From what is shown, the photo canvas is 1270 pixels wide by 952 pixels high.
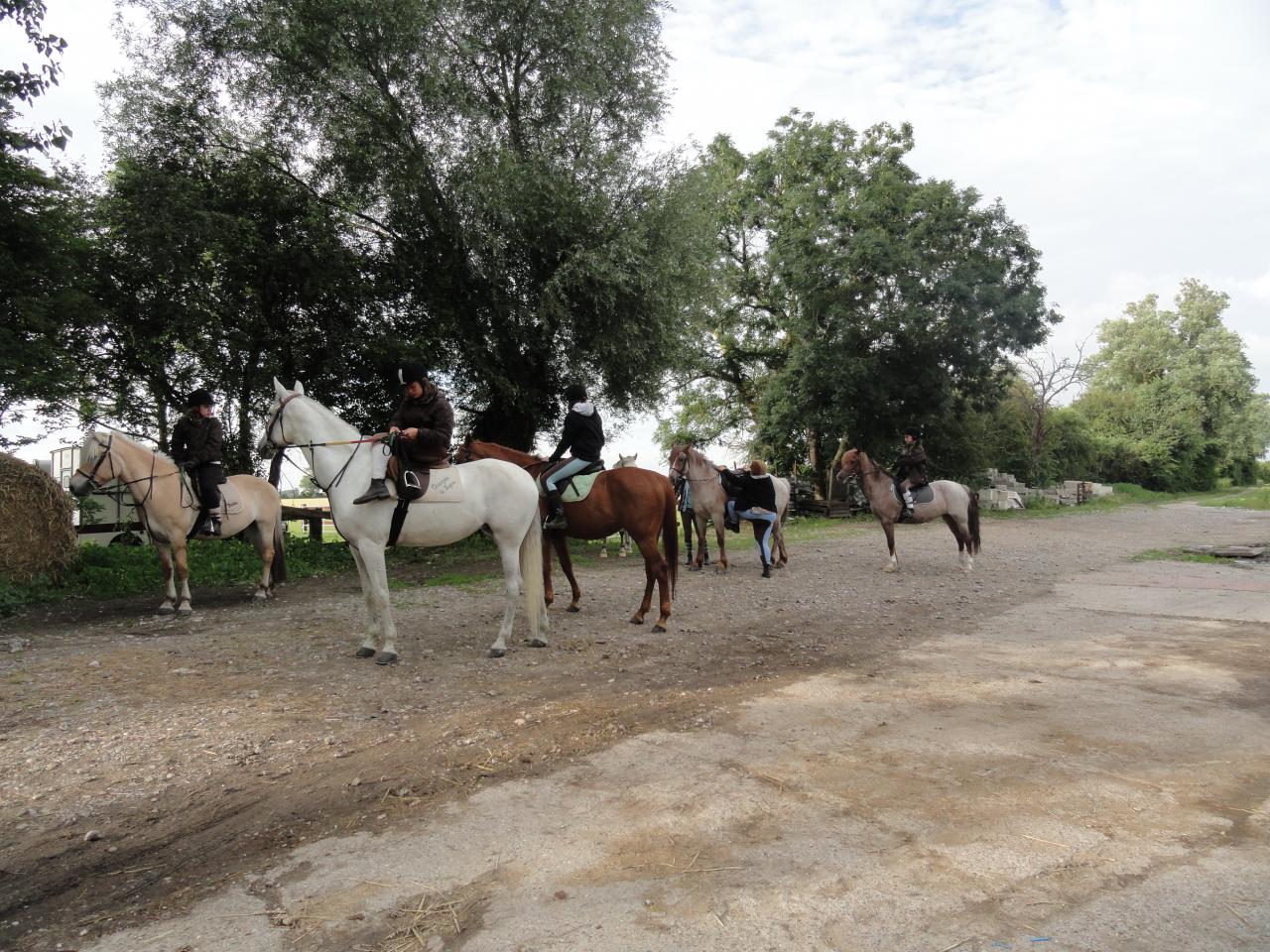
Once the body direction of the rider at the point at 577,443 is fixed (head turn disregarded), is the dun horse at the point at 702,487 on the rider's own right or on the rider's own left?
on the rider's own right

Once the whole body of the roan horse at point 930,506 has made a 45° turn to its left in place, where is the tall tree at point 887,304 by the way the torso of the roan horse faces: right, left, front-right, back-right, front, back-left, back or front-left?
back-right

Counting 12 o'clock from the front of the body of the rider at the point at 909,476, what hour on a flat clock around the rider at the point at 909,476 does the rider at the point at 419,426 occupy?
the rider at the point at 419,426 is roughly at 10 o'clock from the rider at the point at 909,476.

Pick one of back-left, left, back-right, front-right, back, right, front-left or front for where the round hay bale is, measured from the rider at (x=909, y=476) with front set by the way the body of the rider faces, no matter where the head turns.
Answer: front-left

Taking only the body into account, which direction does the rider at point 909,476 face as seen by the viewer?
to the viewer's left

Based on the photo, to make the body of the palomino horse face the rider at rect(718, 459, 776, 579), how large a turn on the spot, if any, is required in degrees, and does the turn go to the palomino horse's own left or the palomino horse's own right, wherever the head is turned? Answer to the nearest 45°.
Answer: approximately 135° to the palomino horse's own left

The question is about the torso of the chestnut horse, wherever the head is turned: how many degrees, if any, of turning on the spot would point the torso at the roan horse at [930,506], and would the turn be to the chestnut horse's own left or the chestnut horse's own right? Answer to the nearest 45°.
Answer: approximately 90° to the chestnut horse's own right

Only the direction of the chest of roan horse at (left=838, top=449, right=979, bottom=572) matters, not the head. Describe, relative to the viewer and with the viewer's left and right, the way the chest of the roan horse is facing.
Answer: facing to the left of the viewer

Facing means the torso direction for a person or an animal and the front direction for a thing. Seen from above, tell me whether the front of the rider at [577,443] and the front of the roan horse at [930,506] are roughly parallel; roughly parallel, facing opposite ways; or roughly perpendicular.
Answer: roughly parallel

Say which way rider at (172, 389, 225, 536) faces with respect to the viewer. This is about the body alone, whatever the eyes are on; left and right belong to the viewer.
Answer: facing the viewer and to the left of the viewer

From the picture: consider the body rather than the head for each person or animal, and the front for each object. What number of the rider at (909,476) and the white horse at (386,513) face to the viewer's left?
2

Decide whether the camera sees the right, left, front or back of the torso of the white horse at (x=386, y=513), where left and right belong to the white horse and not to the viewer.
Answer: left

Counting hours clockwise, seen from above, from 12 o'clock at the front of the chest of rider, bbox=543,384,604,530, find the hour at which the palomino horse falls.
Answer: The palomino horse is roughly at 11 o'clock from the rider.
